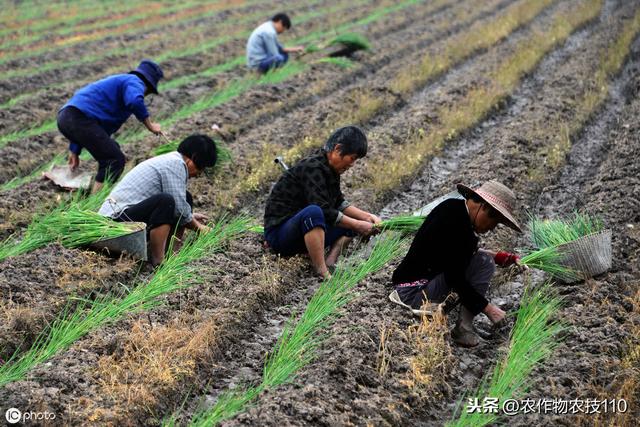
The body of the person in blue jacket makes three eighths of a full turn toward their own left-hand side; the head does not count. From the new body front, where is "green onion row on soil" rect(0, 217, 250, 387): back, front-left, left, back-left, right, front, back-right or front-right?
back-left

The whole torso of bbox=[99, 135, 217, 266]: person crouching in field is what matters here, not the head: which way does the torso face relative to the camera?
to the viewer's right

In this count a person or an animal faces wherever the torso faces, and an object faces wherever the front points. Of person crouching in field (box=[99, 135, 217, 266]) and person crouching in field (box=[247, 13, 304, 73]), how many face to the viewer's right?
2

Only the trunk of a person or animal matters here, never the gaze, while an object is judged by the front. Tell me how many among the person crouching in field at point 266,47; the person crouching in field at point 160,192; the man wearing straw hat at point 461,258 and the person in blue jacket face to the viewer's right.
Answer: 4

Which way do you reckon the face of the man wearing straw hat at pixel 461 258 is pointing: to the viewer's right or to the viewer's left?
to the viewer's right

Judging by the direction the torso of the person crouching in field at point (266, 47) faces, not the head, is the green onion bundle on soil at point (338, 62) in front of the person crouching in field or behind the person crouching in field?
in front

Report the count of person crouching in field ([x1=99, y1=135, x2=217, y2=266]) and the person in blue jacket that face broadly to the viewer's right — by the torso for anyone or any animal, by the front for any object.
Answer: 2

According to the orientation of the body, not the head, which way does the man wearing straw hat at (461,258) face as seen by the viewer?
to the viewer's right

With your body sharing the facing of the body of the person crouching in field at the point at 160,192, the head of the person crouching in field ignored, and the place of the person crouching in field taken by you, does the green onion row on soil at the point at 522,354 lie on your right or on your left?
on your right

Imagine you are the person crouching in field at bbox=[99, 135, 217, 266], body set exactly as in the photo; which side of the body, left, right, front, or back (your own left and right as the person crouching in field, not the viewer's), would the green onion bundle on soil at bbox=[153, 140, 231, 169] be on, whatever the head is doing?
left

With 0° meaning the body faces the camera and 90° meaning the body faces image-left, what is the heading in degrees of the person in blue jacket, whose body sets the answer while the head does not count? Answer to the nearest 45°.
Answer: approximately 270°

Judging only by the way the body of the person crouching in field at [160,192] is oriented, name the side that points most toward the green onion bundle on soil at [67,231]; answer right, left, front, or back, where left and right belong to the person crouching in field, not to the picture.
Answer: back

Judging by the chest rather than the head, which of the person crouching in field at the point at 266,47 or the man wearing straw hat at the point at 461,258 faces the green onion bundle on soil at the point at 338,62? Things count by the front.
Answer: the person crouching in field

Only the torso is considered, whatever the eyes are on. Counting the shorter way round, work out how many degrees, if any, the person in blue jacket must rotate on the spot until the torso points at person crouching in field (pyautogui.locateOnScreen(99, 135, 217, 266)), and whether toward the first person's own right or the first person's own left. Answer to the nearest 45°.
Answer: approximately 90° to the first person's own right

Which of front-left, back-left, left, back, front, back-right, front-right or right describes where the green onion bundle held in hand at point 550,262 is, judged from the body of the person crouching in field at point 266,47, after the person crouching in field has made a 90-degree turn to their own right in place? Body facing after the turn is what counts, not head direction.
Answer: front
